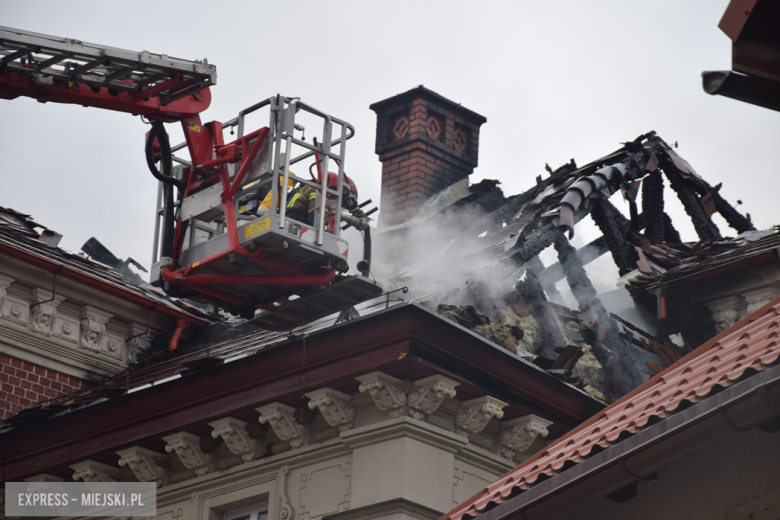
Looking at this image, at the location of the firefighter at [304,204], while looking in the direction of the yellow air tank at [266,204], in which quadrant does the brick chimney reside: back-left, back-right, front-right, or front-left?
back-right

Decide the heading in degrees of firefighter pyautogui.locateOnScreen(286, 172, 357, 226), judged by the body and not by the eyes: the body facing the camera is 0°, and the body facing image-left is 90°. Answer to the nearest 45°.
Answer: approximately 270°

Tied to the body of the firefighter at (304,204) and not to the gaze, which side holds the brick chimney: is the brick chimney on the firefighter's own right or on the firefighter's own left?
on the firefighter's own left
